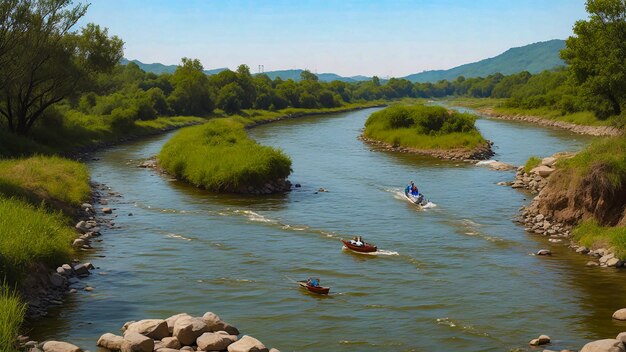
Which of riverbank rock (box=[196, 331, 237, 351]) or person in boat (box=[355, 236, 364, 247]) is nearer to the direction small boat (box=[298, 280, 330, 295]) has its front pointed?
the riverbank rock

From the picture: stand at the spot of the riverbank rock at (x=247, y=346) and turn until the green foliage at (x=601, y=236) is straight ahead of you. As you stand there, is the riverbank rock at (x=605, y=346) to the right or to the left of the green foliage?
right

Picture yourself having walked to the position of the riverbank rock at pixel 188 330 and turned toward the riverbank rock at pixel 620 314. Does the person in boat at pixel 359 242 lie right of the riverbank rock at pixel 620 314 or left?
left
